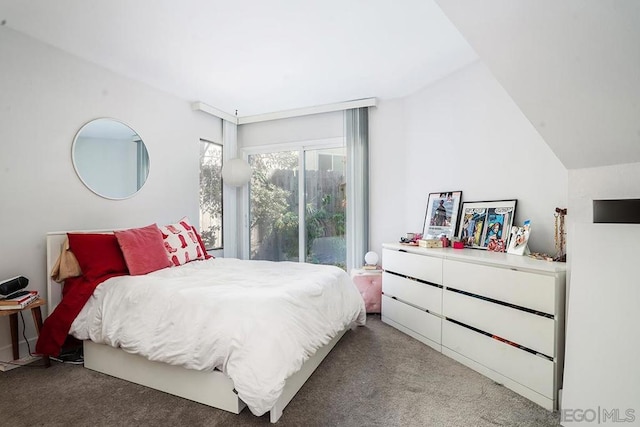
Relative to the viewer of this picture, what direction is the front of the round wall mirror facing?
facing the viewer and to the right of the viewer

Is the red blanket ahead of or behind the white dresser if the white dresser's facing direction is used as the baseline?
ahead

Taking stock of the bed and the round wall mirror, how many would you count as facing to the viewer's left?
0

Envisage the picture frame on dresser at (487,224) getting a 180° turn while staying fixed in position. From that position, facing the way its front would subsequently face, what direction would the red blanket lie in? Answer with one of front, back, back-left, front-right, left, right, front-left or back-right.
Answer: back

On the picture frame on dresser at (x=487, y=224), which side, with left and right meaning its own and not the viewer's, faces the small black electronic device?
front

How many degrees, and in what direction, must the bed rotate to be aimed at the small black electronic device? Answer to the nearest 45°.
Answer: approximately 180°

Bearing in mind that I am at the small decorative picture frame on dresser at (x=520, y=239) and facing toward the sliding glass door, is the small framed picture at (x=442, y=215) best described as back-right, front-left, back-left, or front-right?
front-right

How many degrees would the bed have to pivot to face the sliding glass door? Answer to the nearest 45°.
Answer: approximately 90° to its left

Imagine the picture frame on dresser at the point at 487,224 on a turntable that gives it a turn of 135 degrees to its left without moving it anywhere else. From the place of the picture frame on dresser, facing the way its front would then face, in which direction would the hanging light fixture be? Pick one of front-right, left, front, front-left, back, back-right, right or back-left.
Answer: back

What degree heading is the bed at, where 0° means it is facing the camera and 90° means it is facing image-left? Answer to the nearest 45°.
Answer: approximately 315°

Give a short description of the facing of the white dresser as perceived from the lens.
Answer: facing the viewer and to the left of the viewer

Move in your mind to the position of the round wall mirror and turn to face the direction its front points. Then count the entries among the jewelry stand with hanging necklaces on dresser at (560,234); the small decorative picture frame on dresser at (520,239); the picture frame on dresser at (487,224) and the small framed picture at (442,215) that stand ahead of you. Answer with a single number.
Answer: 4
